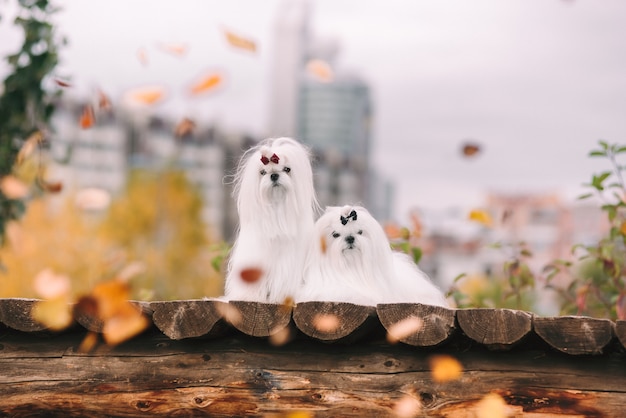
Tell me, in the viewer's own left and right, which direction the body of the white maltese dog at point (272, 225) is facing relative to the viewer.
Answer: facing the viewer

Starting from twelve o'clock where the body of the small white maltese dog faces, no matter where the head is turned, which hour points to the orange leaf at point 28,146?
The orange leaf is roughly at 3 o'clock from the small white maltese dog.

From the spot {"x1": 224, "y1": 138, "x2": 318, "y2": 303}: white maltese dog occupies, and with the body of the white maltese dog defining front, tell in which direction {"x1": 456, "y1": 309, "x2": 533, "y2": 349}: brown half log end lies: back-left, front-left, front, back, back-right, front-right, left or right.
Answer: front-left

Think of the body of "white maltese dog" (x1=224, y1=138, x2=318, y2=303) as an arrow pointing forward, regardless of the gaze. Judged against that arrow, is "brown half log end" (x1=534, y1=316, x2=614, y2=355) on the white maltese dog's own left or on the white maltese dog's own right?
on the white maltese dog's own left

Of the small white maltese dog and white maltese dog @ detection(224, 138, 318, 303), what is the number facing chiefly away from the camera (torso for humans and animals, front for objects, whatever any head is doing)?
0

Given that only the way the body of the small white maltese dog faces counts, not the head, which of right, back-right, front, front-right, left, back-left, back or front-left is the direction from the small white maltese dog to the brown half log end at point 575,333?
left

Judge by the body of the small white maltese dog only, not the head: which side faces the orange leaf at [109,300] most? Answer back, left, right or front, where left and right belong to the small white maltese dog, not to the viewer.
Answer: front

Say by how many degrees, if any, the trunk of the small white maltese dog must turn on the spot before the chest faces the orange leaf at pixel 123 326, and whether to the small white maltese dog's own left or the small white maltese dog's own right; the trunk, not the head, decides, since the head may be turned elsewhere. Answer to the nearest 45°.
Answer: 0° — it already faces it

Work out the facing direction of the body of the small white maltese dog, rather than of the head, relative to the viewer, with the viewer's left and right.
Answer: facing the viewer and to the left of the viewer

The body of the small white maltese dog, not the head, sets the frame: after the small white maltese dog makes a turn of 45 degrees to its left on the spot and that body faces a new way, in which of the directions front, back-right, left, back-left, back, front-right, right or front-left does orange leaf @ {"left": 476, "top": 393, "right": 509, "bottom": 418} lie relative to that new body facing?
front-left

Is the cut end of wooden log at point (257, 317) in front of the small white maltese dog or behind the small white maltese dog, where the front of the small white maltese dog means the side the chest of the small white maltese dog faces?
in front

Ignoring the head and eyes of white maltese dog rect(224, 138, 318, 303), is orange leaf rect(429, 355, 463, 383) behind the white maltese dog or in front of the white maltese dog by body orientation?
in front

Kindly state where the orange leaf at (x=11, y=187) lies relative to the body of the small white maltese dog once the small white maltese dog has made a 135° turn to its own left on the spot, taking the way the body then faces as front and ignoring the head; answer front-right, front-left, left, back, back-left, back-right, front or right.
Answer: back-left

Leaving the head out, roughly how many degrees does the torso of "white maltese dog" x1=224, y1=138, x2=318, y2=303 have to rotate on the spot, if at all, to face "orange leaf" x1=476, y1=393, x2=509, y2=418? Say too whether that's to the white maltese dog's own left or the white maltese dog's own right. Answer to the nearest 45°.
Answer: approximately 45° to the white maltese dog's own left
